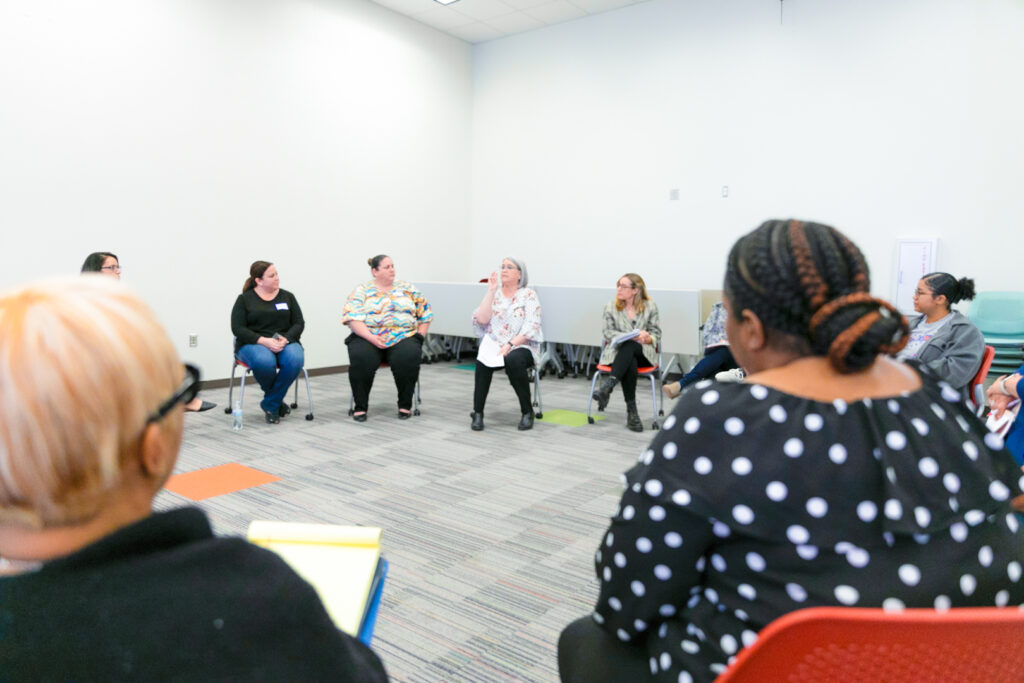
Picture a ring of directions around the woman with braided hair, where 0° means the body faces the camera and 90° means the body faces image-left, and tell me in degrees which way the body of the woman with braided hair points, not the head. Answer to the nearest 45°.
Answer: approximately 135°

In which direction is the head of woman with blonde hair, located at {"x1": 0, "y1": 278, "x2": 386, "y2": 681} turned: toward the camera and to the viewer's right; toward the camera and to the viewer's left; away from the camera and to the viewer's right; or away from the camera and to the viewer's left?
away from the camera and to the viewer's right

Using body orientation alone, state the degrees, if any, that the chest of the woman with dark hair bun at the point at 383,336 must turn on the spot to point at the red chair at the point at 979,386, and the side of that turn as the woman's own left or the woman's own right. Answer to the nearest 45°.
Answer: approximately 45° to the woman's own left

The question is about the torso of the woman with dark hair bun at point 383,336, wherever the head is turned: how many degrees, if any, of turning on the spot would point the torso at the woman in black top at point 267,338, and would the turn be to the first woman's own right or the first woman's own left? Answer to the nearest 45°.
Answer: approximately 90° to the first woman's own right

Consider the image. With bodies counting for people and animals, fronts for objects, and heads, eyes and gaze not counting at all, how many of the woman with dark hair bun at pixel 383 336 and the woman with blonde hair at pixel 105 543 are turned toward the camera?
1

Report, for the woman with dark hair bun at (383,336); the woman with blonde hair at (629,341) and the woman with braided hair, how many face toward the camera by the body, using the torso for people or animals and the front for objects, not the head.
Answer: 2
